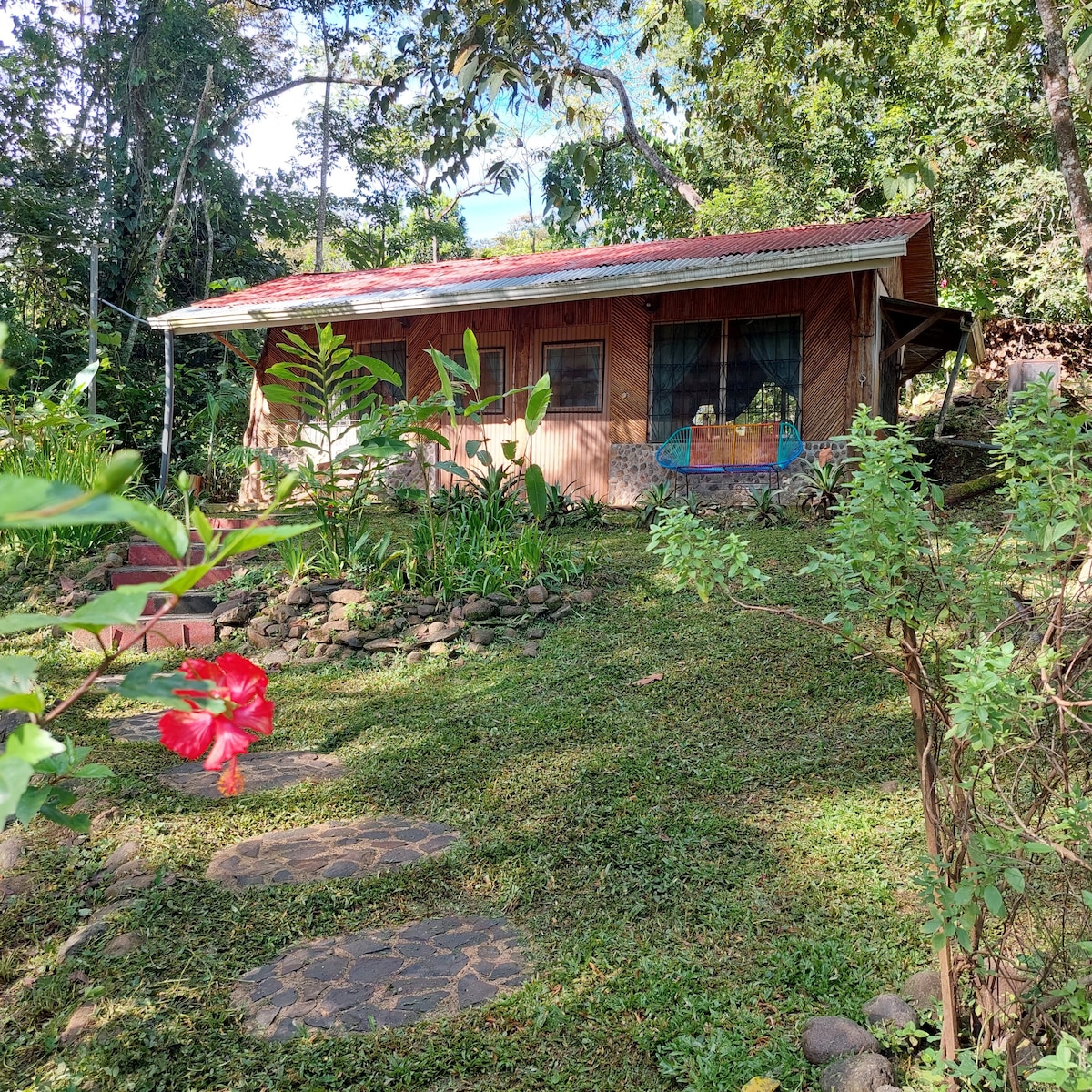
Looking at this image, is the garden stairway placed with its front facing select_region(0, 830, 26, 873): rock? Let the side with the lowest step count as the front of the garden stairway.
yes

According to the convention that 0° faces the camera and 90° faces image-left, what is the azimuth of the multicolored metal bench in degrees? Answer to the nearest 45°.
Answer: approximately 0°

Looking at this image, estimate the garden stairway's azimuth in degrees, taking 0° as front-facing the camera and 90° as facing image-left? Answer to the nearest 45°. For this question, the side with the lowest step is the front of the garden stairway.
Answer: approximately 0°

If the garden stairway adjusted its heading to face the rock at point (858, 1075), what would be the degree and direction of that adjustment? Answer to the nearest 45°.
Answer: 0° — it already faces it

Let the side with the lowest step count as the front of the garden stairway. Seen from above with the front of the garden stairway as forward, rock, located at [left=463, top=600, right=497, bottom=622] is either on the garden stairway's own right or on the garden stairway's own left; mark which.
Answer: on the garden stairway's own left

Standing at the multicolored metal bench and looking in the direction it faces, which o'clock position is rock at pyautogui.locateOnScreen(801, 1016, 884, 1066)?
The rock is roughly at 12 o'clock from the multicolored metal bench.

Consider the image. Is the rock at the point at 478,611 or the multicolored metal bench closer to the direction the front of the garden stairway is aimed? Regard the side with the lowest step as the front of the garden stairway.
the rock

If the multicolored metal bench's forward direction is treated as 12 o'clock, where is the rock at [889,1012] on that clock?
The rock is roughly at 12 o'clock from the multicolored metal bench.

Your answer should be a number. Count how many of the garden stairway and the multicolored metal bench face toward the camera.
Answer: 2
